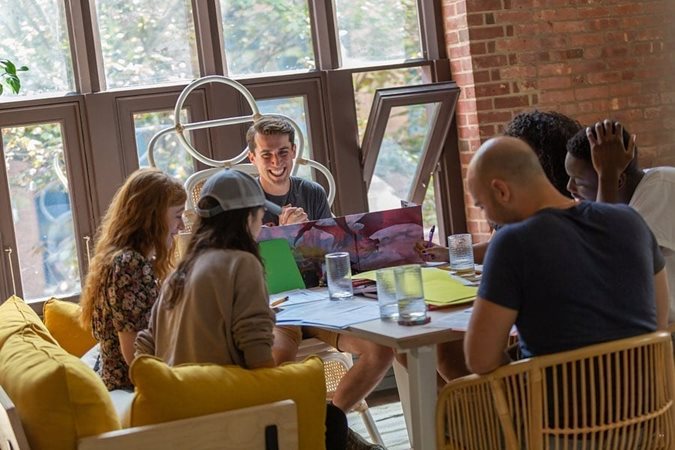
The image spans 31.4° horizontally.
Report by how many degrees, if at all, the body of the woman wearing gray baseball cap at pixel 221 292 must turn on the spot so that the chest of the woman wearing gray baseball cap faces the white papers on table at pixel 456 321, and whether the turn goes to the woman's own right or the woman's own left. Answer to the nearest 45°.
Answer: approximately 45° to the woman's own right

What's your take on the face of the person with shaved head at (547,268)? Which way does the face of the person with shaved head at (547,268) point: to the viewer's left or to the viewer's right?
to the viewer's left

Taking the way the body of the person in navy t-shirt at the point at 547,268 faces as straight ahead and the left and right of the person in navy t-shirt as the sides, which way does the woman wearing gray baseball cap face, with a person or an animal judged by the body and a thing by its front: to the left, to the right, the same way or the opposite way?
to the right

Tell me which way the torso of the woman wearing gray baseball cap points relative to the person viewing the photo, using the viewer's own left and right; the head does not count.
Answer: facing away from the viewer and to the right of the viewer

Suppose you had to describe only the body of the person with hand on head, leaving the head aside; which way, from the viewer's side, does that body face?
to the viewer's left

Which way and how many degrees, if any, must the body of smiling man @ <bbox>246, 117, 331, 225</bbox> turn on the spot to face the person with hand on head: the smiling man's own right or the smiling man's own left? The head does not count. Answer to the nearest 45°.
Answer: approximately 45° to the smiling man's own left

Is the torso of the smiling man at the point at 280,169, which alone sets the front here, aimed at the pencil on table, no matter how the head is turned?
yes

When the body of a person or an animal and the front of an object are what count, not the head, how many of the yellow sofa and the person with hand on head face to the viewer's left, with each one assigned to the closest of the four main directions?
1
